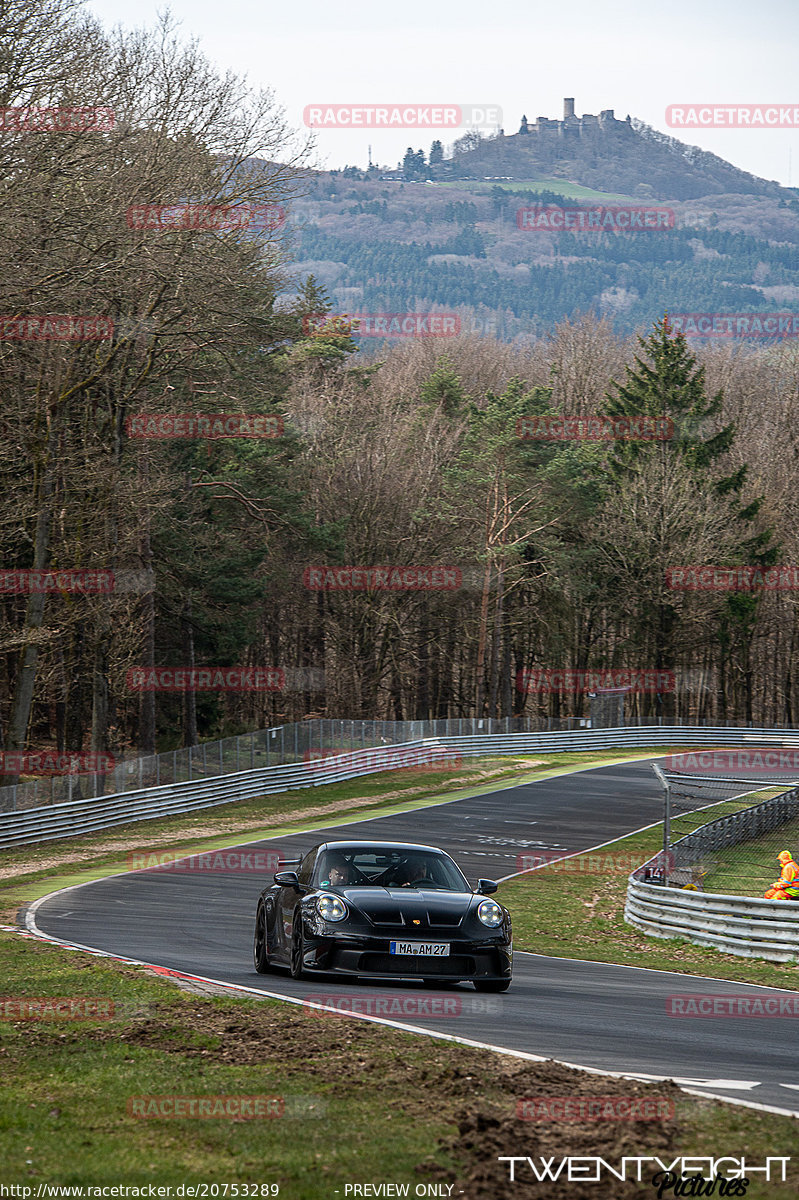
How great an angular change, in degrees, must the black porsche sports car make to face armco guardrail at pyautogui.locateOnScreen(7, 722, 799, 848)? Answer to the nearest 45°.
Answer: approximately 180°

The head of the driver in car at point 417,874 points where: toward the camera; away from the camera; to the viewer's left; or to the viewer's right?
toward the camera

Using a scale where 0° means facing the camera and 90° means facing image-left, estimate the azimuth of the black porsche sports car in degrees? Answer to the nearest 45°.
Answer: approximately 0°
